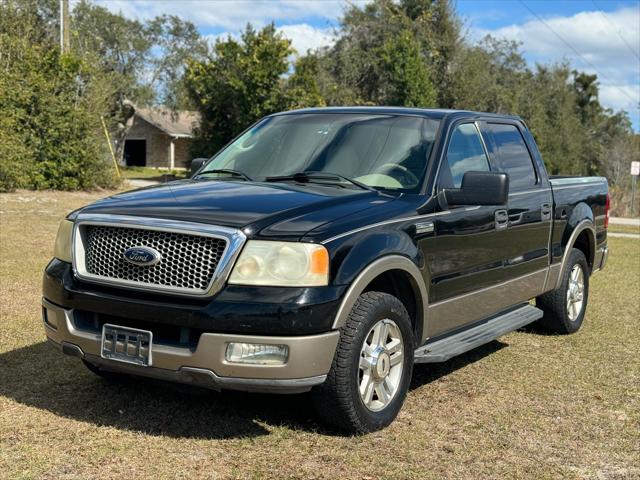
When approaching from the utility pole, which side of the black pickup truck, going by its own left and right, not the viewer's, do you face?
right

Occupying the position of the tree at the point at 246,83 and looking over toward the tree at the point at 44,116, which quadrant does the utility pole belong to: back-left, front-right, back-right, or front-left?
front-right

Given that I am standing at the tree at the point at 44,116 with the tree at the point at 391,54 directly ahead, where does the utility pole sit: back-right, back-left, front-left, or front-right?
front-left

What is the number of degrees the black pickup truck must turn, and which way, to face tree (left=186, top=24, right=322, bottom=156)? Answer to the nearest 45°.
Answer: approximately 135° to its right

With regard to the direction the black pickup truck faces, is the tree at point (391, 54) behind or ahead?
behind

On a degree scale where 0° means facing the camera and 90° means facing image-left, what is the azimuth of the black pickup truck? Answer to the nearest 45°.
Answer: approximately 45°

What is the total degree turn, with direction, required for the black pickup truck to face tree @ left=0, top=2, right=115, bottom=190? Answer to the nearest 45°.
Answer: approximately 90° to its right
